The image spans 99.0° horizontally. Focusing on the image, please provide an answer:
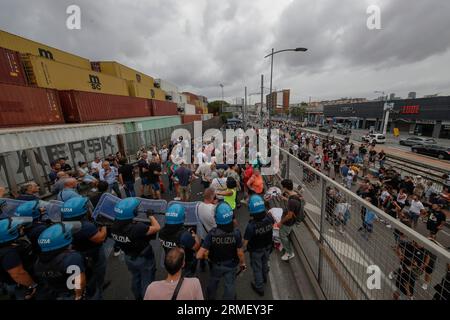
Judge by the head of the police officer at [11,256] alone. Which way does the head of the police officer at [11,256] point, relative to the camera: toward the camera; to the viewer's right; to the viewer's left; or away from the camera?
away from the camera

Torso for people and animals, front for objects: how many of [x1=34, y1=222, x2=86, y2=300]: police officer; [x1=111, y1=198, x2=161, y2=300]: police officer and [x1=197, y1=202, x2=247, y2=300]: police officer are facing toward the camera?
0

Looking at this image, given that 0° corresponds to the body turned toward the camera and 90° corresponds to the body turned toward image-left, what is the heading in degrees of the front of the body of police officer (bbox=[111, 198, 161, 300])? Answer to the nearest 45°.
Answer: approximately 225°

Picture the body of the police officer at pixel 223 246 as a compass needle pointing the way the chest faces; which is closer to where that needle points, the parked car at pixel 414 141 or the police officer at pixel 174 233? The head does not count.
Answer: the parked car

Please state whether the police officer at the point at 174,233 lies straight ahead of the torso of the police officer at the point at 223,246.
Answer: no

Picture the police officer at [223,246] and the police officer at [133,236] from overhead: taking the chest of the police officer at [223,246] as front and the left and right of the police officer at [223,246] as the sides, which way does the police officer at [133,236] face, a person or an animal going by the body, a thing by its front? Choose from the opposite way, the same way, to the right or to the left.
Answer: the same way

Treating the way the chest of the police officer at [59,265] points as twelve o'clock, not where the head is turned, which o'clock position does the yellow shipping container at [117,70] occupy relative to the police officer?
The yellow shipping container is roughly at 11 o'clock from the police officer.

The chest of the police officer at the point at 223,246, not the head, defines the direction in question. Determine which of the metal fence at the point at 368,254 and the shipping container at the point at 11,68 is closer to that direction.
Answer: the shipping container

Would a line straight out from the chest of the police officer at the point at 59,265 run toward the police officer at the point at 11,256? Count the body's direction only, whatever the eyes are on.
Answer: no

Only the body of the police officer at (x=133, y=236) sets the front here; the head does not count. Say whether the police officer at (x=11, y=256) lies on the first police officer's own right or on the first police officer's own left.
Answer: on the first police officer's own left

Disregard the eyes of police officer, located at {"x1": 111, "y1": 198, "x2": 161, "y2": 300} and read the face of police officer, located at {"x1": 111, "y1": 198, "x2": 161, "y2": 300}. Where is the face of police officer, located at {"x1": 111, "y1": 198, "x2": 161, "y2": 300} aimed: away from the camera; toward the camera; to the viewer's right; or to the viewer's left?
away from the camera

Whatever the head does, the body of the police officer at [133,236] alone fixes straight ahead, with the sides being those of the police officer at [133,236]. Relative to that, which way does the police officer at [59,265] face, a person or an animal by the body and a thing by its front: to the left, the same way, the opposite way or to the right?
the same way

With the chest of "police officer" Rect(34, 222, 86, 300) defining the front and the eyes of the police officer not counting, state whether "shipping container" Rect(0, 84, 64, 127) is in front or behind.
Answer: in front

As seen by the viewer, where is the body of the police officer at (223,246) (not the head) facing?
away from the camera

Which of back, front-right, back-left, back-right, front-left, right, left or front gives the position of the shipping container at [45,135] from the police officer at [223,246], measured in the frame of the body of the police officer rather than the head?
front-left

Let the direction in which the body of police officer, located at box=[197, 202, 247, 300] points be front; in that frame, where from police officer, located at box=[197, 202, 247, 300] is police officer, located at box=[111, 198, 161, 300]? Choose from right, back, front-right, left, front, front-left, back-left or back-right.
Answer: left

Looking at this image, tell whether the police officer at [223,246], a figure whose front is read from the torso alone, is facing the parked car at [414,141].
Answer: no

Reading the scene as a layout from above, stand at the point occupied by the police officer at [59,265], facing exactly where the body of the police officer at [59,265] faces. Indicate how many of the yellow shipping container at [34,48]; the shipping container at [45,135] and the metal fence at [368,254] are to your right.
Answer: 1

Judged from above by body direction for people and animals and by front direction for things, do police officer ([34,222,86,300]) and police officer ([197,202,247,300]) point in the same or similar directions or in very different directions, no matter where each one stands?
same or similar directions
